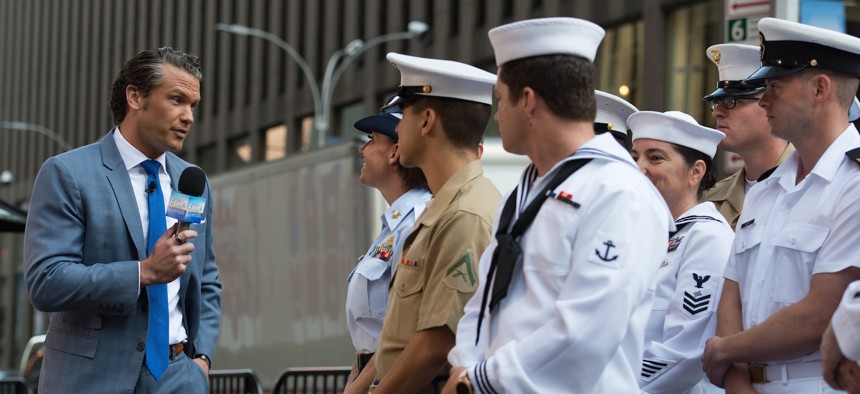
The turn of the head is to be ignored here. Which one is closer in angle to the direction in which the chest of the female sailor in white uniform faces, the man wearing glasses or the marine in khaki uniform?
the marine in khaki uniform

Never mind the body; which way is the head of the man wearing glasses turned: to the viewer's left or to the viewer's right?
to the viewer's left

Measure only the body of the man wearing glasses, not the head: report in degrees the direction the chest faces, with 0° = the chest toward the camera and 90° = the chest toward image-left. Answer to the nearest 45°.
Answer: approximately 45°

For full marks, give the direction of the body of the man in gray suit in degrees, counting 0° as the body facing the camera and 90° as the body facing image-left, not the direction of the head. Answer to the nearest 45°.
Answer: approximately 315°

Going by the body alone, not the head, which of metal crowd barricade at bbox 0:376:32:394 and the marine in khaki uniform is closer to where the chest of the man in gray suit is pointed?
the marine in khaki uniform

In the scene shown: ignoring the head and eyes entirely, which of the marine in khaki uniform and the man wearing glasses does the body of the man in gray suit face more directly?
the marine in khaki uniform

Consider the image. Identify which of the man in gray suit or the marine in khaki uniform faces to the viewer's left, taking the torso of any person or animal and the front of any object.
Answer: the marine in khaki uniform

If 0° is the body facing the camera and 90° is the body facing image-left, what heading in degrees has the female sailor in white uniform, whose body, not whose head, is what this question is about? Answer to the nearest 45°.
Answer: approximately 45°

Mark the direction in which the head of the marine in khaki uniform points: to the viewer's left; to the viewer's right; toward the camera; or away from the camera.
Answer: to the viewer's left

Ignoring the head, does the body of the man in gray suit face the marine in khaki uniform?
yes

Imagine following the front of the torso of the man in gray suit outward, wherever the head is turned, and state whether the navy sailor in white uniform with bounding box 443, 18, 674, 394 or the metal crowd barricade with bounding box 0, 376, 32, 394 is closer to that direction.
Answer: the navy sailor in white uniform

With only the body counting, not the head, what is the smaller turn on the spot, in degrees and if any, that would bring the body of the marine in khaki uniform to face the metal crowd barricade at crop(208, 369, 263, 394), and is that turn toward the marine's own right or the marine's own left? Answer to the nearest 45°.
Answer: approximately 90° to the marine's own right

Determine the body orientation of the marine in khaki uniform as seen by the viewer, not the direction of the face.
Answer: to the viewer's left
